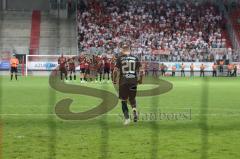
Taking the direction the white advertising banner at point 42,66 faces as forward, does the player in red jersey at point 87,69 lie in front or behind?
in front

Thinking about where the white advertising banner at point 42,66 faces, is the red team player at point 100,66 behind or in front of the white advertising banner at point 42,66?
in front

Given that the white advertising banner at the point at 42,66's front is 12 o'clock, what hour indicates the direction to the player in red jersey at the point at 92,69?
The player in red jersey is roughly at 11 o'clock from the white advertising banner.

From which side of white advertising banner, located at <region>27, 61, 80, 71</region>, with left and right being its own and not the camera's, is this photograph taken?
front
